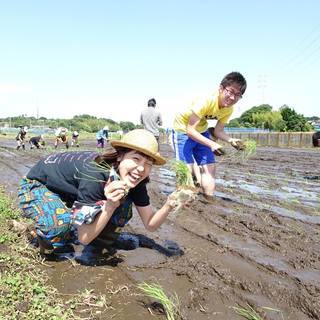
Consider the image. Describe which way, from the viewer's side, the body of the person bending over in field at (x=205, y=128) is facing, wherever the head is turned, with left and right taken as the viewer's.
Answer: facing the viewer and to the right of the viewer

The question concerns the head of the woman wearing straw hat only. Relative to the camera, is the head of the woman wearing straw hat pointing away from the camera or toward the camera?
toward the camera

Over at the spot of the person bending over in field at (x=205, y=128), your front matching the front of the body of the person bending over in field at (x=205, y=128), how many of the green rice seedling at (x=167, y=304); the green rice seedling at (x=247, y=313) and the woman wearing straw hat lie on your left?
0

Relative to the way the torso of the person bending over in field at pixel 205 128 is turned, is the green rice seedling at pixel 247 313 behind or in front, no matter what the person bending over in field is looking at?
in front

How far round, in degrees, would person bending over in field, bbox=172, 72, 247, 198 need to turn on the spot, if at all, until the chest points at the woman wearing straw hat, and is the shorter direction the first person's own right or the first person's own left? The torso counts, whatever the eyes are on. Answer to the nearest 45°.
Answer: approximately 45° to the first person's own right

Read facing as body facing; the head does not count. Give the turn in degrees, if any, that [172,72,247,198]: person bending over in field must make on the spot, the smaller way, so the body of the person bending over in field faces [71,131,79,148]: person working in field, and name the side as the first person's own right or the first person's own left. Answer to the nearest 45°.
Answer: approximately 180°

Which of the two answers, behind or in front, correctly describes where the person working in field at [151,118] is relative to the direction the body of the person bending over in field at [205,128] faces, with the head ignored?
behind

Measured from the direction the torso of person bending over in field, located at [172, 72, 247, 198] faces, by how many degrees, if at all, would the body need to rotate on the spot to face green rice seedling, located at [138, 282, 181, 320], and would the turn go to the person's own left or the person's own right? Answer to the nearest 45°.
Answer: approximately 45° to the person's own right
